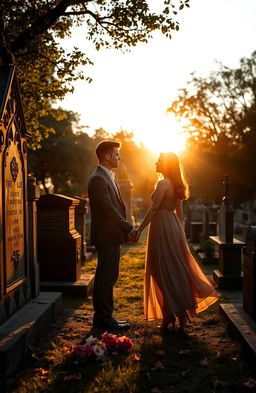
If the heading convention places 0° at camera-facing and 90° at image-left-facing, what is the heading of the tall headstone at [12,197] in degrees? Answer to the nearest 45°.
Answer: approximately 315°

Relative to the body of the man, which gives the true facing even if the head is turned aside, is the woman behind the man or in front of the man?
in front

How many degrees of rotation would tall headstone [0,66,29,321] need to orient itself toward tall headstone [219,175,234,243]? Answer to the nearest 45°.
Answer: approximately 90° to its left

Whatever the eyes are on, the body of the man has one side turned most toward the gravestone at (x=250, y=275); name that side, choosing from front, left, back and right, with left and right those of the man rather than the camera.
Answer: front

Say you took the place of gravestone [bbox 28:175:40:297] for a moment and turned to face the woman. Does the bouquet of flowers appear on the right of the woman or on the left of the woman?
right

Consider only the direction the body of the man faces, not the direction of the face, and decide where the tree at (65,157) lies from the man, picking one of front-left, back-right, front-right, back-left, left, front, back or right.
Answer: left

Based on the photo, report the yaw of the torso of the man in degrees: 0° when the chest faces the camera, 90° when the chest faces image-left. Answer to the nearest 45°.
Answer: approximately 270°

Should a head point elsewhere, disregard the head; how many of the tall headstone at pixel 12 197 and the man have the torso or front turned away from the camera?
0

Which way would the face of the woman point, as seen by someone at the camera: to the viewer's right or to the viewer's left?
to the viewer's left

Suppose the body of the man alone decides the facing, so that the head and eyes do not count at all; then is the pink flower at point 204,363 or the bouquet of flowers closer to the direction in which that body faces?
the pink flower

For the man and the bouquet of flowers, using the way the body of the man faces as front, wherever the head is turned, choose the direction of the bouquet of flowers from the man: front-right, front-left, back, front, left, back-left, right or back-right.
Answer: right

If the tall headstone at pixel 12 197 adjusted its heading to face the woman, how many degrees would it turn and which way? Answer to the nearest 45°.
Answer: approximately 45° to its left

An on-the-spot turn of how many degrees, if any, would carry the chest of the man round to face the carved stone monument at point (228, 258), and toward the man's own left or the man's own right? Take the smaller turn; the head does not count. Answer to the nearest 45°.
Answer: approximately 45° to the man's own left

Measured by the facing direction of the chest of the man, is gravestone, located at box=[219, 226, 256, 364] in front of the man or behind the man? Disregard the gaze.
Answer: in front

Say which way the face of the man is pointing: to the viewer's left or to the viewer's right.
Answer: to the viewer's right
